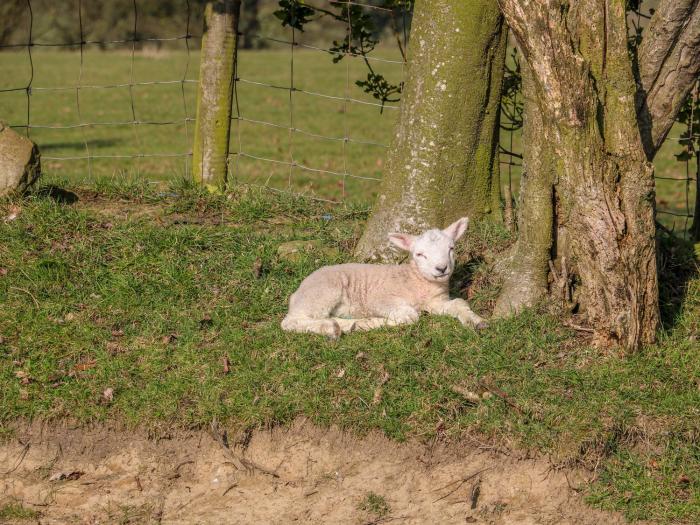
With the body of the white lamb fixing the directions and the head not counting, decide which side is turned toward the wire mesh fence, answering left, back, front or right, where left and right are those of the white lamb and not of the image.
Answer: left

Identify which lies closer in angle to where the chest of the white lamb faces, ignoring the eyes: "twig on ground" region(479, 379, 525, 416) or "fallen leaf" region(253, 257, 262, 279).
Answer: the twig on ground

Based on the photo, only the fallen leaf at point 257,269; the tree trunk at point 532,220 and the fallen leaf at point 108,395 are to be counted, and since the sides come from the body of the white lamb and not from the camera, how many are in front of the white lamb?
1

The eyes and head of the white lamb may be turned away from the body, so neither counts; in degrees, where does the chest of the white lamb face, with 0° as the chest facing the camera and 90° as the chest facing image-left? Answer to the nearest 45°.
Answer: approximately 270°

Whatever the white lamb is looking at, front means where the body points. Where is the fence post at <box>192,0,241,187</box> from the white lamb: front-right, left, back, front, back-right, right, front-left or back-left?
back-left

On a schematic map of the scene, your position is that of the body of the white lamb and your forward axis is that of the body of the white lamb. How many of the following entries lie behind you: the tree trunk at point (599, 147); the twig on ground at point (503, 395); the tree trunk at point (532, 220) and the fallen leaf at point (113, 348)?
1

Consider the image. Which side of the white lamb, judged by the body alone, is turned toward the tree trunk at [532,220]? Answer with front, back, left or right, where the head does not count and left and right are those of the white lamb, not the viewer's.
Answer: front

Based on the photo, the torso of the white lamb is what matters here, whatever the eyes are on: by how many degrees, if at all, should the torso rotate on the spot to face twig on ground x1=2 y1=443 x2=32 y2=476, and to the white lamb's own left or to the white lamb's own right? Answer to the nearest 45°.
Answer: approximately 135° to the white lamb's own right

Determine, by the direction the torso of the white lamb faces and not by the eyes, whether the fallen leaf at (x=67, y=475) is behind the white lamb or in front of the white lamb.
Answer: behind

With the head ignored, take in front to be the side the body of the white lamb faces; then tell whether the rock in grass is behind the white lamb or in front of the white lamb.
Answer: behind

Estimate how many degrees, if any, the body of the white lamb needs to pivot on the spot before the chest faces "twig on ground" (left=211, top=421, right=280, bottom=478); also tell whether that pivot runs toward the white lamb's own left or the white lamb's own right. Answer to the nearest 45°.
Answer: approximately 135° to the white lamb's own right

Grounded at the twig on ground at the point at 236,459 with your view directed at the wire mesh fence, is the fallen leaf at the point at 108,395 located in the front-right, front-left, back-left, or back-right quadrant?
front-left

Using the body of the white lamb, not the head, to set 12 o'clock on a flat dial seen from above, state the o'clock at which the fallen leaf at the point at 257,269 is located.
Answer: The fallen leaf is roughly at 7 o'clock from the white lamb.
